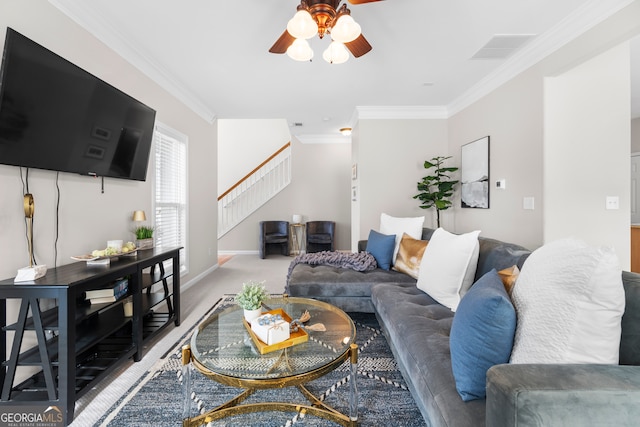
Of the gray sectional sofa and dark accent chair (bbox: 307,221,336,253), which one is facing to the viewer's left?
the gray sectional sofa

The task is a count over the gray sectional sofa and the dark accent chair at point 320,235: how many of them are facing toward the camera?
1

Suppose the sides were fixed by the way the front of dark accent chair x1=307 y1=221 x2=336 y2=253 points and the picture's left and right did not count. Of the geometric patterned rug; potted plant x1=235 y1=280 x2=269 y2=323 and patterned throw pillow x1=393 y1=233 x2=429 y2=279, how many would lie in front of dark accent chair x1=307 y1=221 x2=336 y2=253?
3

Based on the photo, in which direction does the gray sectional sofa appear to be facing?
to the viewer's left

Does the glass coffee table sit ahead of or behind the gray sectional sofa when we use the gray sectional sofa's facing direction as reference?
ahead

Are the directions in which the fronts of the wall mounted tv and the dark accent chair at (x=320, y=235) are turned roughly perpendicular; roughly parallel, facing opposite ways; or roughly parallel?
roughly perpendicular

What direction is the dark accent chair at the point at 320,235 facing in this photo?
toward the camera

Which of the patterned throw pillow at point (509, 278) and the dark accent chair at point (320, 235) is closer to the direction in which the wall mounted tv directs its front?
the patterned throw pillow

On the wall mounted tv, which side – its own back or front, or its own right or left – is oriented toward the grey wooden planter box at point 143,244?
left

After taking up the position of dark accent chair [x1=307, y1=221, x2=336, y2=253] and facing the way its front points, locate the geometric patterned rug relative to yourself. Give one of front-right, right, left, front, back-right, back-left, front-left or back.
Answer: front

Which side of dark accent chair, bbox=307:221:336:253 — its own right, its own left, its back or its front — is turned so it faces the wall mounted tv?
front

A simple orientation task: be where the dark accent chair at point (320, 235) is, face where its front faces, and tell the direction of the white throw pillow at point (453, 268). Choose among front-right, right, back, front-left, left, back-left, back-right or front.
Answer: front

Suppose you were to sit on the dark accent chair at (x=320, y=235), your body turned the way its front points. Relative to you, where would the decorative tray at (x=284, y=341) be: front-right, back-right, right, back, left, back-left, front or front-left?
front

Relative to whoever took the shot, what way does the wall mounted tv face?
facing the viewer and to the right of the viewer
